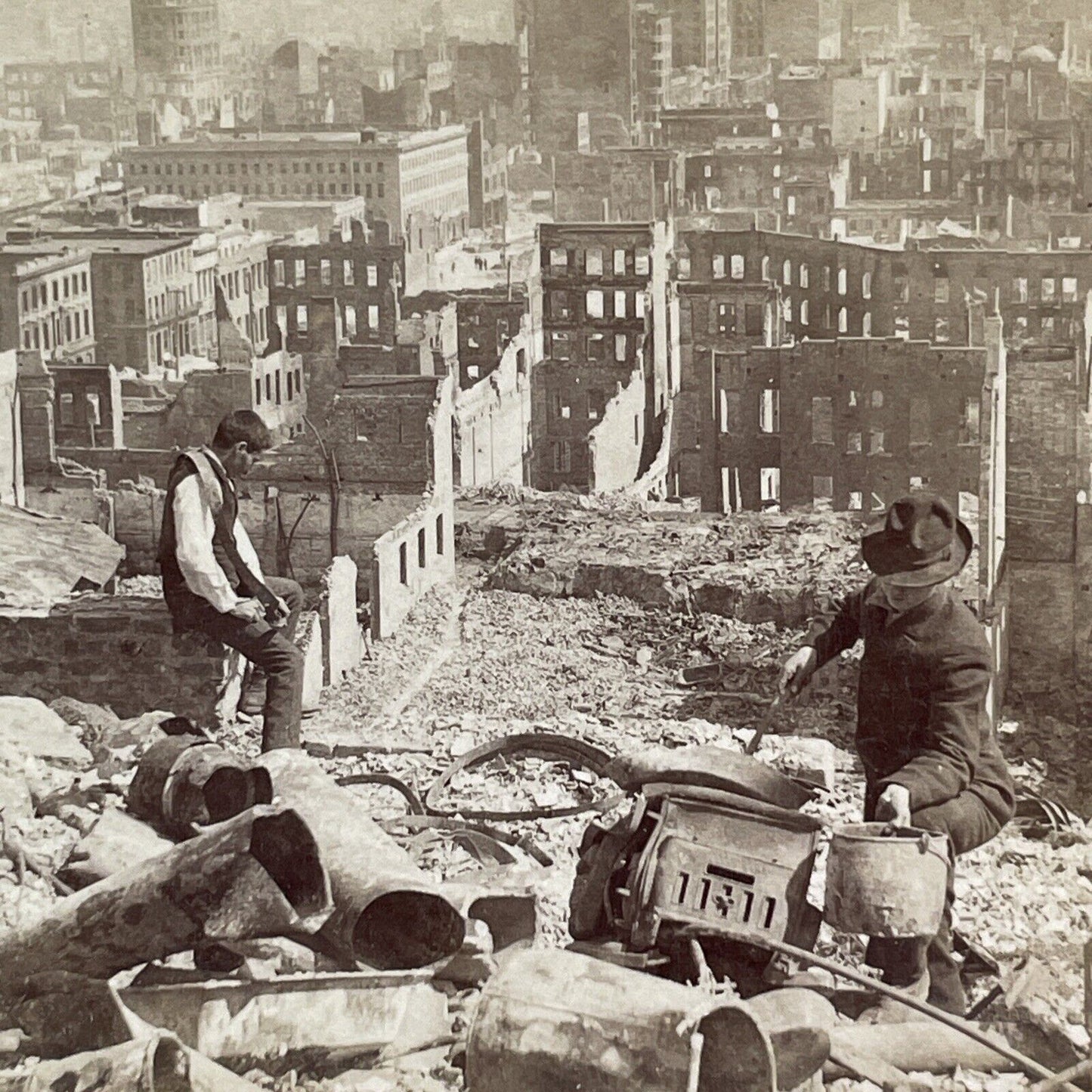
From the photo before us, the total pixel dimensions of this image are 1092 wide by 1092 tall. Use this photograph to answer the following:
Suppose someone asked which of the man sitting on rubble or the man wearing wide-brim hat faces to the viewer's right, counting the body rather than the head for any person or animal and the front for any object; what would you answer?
the man sitting on rubble

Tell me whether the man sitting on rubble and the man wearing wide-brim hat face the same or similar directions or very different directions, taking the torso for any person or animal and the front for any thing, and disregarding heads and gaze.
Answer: very different directions

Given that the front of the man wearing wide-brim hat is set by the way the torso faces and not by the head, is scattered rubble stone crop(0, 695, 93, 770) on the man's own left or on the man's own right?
on the man's own right

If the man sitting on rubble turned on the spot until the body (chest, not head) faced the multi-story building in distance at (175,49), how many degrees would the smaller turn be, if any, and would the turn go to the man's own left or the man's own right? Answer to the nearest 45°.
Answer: approximately 90° to the man's own left

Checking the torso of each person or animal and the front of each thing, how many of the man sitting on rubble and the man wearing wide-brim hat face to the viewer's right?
1

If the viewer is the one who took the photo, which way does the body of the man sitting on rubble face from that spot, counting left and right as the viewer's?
facing to the right of the viewer

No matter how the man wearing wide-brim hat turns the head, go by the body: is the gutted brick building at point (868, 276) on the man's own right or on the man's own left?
on the man's own right

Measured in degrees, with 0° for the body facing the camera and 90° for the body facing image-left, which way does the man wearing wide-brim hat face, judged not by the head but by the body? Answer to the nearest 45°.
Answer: approximately 45°

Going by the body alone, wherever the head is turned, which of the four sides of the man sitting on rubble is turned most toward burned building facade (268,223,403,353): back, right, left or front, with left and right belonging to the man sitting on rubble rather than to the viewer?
left

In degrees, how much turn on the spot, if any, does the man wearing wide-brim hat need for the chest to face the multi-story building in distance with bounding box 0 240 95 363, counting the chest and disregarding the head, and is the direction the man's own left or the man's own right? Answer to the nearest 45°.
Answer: approximately 90° to the man's own right

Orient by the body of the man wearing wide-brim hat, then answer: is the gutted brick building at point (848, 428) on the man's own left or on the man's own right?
on the man's own right

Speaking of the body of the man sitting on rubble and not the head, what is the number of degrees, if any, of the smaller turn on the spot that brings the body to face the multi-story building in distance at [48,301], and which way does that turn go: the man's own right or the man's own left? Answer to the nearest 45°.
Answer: approximately 90° to the man's own left
